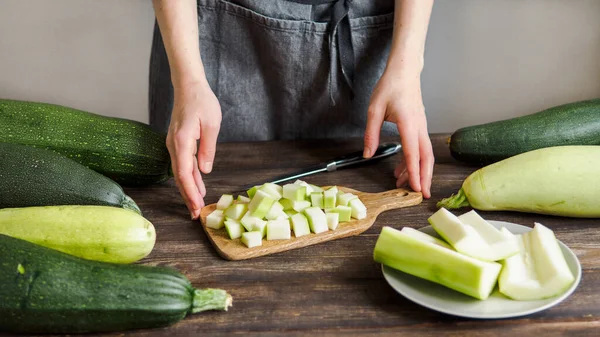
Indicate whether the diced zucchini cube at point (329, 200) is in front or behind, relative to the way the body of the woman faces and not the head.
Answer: in front

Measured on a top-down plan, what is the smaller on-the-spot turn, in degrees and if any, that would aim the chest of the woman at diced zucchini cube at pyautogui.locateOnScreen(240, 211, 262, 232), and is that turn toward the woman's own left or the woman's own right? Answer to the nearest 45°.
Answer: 0° — they already face it

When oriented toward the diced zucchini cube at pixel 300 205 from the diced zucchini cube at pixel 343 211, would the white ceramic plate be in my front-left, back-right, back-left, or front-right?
back-left

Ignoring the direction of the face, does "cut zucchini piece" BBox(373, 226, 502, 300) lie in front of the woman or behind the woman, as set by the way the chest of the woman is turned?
in front

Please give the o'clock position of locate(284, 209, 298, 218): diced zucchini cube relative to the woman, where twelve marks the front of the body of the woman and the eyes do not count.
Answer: The diced zucchini cube is roughly at 12 o'clock from the woman.

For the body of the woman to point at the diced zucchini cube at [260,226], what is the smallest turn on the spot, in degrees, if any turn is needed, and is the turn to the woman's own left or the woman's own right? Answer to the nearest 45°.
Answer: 0° — they already face it

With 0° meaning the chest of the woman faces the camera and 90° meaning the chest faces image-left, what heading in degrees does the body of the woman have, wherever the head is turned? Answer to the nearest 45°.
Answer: approximately 0°

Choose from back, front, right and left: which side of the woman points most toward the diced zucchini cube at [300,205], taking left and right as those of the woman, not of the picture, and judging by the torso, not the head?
front

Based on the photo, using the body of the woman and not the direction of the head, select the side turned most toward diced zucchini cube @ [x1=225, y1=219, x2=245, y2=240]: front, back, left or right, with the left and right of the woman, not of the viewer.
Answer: front

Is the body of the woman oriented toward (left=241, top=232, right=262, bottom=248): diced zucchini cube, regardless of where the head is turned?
yes

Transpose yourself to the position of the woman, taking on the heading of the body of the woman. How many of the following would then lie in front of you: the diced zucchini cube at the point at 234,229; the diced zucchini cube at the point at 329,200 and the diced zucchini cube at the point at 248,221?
3

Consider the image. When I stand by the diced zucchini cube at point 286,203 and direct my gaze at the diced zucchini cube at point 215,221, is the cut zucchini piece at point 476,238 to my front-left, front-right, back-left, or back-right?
back-left

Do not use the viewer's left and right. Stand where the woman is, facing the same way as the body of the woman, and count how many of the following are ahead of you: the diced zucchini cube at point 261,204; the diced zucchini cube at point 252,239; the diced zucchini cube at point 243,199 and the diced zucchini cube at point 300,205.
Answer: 4

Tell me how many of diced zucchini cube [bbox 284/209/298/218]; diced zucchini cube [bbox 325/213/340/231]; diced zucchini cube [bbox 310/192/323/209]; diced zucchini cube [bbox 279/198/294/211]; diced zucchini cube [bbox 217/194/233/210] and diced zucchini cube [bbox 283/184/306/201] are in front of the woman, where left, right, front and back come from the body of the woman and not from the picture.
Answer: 6

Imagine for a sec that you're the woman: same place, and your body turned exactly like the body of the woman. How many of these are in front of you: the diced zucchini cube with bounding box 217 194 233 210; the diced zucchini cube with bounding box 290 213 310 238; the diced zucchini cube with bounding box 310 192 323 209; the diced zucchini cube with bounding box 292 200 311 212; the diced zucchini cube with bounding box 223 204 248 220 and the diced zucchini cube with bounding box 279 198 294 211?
6
